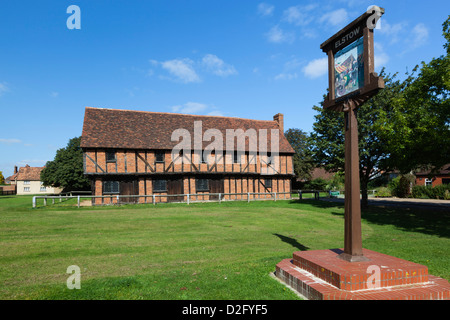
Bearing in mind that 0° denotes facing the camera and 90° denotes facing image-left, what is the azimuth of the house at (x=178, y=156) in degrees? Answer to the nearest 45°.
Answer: approximately 0°

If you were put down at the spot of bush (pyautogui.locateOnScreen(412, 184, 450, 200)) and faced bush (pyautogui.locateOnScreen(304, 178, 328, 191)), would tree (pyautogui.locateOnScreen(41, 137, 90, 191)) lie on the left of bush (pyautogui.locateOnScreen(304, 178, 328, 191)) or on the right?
left

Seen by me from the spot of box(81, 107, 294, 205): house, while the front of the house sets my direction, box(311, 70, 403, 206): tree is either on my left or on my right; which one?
on my left

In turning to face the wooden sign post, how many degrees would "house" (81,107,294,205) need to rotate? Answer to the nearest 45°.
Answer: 0° — it already faces it

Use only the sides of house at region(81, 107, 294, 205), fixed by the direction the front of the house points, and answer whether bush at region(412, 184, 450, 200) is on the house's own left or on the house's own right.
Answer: on the house's own left

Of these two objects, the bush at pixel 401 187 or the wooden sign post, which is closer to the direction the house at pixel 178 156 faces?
the wooden sign post

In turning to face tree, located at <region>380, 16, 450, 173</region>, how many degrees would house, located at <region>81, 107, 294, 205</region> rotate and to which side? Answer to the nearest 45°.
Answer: approximately 45° to its left

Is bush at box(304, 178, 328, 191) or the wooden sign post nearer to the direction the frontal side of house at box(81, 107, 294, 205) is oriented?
the wooden sign post

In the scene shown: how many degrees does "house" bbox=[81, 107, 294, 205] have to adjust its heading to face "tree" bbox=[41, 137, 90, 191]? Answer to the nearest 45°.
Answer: approximately 135° to its right
